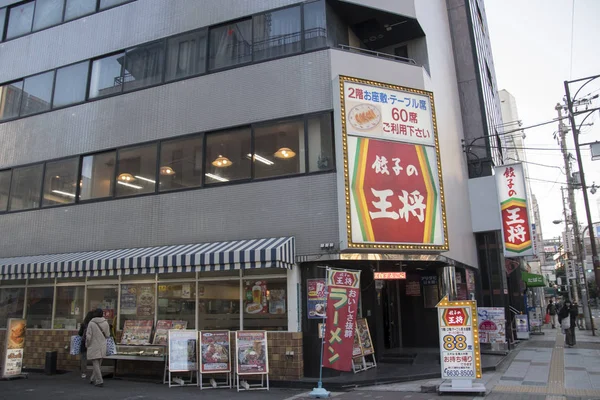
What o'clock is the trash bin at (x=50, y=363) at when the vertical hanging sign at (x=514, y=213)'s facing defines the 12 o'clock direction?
The trash bin is roughly at 2 o'clock from the vertical hanging sign.

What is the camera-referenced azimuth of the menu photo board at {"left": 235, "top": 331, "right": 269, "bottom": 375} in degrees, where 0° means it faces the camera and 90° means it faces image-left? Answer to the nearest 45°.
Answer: approximately 0°

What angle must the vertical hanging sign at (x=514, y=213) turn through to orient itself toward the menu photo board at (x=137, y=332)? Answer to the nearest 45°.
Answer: approximately 45° to its right

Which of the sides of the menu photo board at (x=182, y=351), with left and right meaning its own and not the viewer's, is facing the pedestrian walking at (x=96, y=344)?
right

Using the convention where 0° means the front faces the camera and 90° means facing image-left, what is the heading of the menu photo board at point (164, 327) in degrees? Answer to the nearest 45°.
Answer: approximately 0°

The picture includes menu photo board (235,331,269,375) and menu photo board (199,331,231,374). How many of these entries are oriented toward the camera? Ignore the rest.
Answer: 2

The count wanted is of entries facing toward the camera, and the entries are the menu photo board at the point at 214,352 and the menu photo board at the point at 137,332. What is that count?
2

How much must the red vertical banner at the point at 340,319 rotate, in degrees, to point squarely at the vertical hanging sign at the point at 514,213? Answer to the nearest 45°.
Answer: approximately 135° to its left
